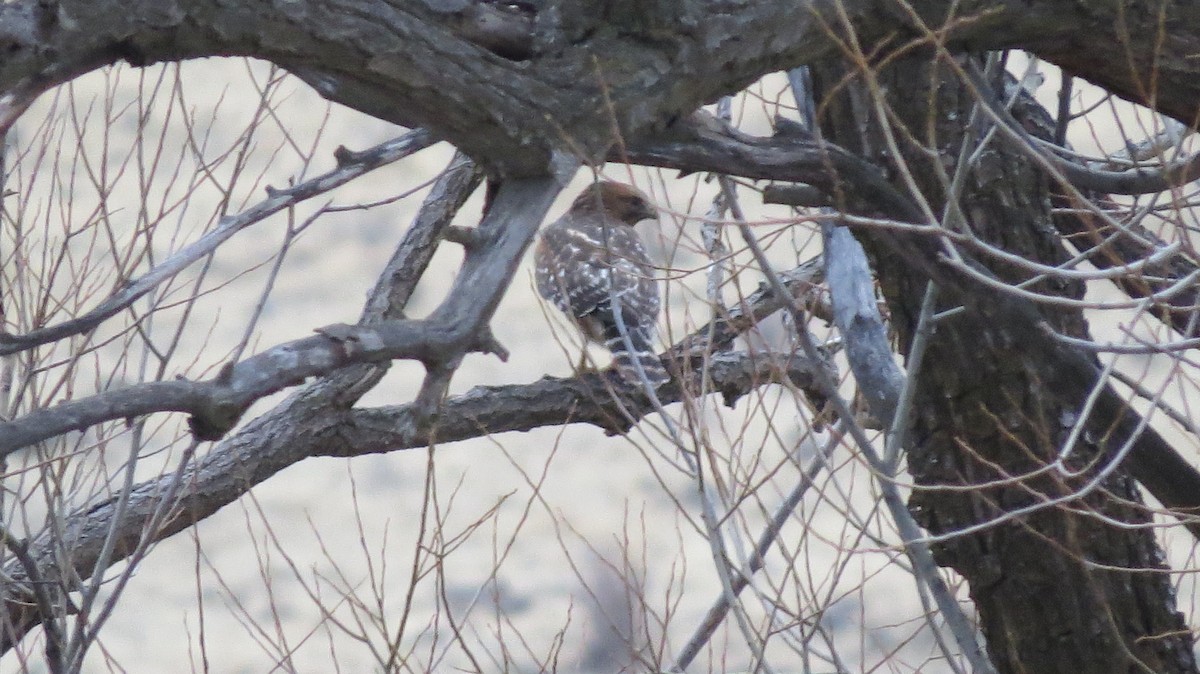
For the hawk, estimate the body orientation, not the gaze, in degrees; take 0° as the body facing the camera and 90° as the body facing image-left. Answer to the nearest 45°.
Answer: approximately 135°

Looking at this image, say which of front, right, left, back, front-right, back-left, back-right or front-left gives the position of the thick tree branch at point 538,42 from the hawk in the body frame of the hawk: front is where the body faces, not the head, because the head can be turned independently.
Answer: back-left

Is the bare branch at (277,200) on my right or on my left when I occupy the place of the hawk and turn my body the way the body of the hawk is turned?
on my left
